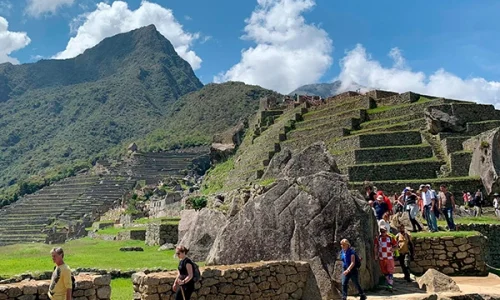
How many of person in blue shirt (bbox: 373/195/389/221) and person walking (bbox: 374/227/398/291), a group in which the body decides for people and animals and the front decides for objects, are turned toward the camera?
2

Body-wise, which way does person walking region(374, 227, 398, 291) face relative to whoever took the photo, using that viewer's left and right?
facing the viewer

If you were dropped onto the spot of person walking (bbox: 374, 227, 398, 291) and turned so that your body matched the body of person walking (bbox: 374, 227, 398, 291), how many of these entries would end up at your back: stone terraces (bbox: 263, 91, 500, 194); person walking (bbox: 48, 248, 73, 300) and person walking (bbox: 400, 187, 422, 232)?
2

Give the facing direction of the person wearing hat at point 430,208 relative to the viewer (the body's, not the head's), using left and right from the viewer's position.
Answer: facing the viewer and to the left of the viewer

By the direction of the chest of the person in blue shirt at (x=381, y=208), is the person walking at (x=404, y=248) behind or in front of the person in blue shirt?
in front

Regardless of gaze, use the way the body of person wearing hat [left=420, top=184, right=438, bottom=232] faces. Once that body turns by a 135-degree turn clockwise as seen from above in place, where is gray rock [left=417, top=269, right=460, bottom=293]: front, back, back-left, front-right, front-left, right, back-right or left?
back

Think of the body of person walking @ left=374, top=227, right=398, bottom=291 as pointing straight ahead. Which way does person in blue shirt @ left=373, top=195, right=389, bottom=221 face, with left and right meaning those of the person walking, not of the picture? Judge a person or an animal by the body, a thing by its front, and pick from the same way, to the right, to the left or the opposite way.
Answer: the same way

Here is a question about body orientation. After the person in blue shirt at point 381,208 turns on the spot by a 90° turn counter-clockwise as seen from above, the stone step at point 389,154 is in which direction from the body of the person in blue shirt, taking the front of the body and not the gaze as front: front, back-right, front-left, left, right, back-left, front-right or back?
left

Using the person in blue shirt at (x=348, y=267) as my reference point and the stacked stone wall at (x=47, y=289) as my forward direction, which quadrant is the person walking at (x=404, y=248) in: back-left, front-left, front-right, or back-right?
back-right

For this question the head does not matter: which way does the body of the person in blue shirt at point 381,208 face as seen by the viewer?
toward the camera

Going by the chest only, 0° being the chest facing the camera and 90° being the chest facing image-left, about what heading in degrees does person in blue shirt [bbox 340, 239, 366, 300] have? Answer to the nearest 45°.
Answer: approximately 45°

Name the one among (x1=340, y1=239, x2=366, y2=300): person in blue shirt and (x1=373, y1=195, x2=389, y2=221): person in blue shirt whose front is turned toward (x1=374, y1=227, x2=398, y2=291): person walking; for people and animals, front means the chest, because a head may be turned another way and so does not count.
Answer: (x1=373, y1=195, x2=389, y2=221): person in blue shirt

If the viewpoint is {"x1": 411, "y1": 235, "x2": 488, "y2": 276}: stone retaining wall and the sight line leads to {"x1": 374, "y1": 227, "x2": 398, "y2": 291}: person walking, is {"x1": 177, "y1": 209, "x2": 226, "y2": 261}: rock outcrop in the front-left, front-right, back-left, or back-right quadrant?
front-right

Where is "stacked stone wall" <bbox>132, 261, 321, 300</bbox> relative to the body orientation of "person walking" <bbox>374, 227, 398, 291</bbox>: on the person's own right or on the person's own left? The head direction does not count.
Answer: on the person's own right

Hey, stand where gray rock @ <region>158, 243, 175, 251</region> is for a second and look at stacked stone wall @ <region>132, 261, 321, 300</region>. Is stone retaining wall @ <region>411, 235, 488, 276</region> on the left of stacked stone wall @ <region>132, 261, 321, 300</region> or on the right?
left

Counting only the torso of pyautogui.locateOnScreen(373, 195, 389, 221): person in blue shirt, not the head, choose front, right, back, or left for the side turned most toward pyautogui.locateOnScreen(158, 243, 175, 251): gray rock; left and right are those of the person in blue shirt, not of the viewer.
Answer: right

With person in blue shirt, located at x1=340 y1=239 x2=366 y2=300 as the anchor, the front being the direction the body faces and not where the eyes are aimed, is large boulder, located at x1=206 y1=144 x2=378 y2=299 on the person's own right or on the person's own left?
on the person's own right

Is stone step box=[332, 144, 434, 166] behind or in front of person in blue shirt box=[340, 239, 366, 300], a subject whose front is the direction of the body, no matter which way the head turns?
behind
